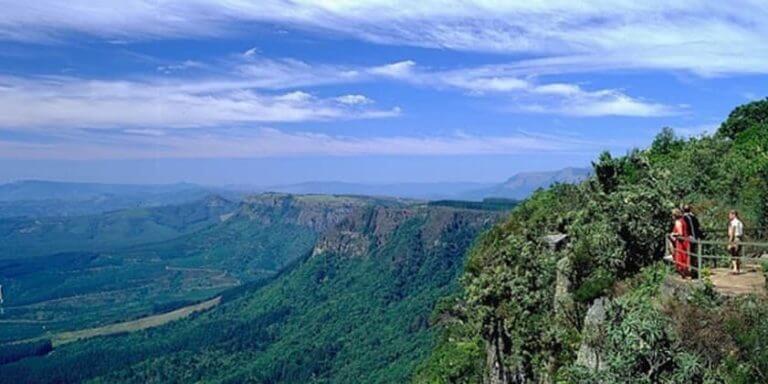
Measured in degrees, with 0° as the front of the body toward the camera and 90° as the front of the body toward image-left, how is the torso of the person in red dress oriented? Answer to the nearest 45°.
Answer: approximately 90°
